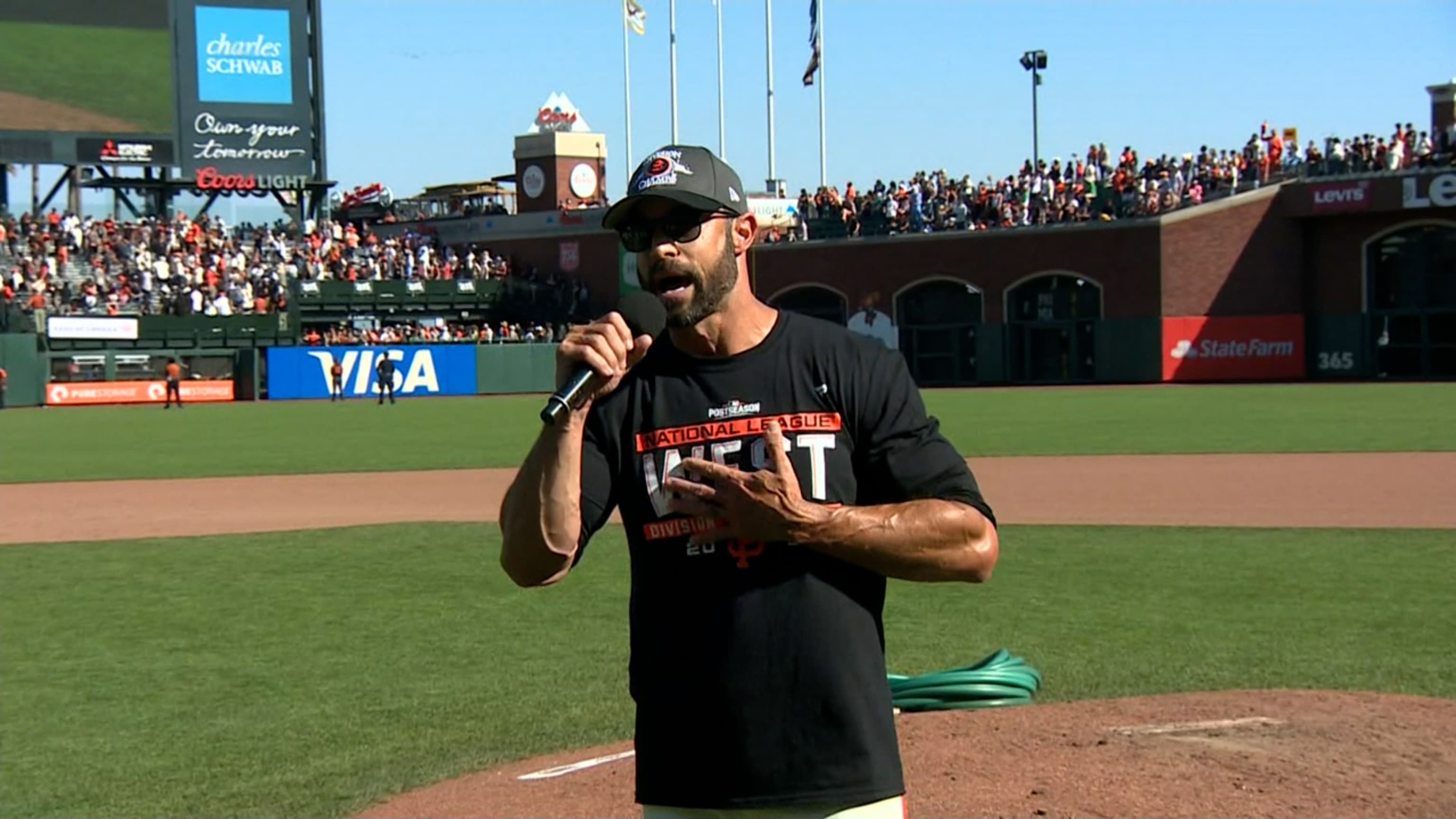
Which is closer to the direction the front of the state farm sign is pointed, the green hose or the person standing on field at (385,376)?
the green hose

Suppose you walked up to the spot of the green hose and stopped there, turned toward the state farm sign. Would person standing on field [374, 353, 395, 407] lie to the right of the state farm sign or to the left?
left

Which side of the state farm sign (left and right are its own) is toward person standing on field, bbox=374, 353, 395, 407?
right

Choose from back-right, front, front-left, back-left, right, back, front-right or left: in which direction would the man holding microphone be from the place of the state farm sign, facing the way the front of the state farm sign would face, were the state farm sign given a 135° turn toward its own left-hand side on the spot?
back-right

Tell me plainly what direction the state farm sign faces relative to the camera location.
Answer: facing the viewer

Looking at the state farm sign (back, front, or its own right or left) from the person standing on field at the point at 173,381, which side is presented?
right

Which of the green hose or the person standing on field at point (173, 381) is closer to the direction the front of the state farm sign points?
the green hose

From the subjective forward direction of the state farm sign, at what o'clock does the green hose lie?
The green hose is roughly at 12 o'clock from the state farm sign.
